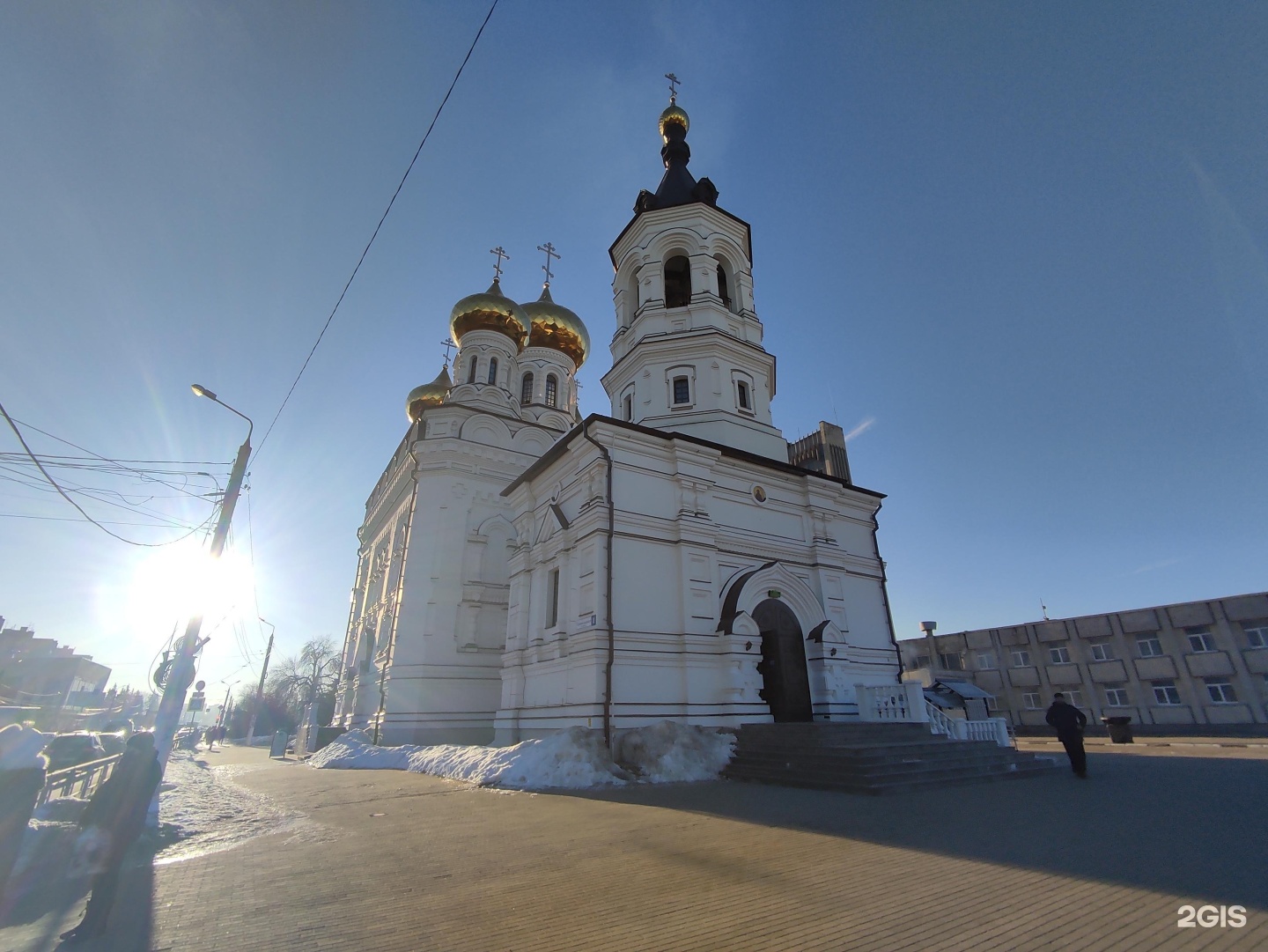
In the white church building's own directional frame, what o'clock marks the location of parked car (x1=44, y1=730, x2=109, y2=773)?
The parked car is roughly at 4 o'clock from the white church building.

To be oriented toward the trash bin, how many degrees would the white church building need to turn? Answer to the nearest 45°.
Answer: approximately 45° to its left

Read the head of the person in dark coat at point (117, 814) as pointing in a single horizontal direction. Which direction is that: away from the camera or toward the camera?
away from the camera

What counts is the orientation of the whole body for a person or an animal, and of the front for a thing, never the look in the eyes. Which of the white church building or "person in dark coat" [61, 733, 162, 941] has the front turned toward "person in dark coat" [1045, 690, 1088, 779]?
the white church building

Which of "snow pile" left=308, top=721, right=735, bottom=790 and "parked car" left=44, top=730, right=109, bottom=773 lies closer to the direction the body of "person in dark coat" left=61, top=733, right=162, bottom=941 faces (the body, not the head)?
the parked car

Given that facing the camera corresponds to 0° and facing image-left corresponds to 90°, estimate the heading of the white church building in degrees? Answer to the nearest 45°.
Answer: approximately 315°

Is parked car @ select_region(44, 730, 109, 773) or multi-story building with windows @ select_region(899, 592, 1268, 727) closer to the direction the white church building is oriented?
the multi-story building with windows
